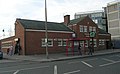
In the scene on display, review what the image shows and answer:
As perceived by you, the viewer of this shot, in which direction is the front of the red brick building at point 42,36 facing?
facing the viewer and to the right of the viewer
